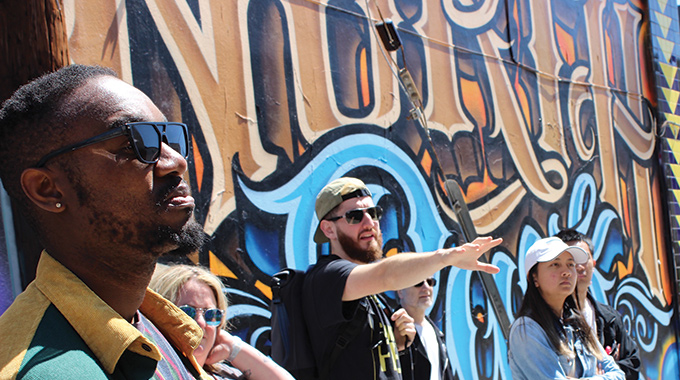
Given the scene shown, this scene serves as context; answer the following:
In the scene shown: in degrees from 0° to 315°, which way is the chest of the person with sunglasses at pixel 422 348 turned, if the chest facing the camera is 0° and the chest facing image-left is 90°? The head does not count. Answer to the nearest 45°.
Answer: approximately 315°

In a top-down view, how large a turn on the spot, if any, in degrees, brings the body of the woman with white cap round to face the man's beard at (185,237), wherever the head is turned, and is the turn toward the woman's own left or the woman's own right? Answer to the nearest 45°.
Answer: approximately 45° to the woman's own right

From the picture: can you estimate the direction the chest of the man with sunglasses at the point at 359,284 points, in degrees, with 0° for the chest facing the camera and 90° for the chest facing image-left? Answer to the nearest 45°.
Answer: approximately 315°

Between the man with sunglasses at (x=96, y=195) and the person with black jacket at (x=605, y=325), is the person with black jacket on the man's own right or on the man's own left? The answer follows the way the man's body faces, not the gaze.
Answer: on the man's own left

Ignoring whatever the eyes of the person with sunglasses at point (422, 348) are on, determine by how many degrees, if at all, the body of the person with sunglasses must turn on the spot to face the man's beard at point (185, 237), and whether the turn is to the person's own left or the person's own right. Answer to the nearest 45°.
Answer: approximately 45° to the person's own right

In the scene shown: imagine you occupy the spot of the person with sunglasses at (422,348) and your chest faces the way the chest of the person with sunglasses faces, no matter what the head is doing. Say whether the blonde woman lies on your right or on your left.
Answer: on your right

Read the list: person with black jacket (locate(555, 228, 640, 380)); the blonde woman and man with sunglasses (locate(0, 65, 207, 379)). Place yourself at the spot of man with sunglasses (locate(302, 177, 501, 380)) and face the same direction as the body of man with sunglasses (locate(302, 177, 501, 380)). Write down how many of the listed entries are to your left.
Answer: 1

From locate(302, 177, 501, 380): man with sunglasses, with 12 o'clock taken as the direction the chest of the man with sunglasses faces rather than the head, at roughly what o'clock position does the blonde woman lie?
The blonde woman is roughly at 3 o'clock from the man with sunglasses.

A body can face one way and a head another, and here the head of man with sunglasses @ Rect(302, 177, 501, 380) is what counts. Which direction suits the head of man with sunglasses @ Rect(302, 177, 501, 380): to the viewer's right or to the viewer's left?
to the viewer's right

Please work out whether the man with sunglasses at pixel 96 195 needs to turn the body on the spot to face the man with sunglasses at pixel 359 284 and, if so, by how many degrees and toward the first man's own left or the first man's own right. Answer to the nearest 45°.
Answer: approximately 90° to the first man's own left
